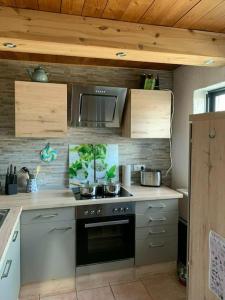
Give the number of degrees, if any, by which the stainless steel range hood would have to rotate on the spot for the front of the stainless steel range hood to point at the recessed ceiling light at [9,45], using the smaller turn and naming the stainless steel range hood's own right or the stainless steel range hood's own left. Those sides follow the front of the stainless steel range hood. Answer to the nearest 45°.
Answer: approximately 45° to the stainless steel range hood's own right

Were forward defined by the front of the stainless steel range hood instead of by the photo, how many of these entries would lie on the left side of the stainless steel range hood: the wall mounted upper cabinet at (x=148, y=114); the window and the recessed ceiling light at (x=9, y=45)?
2

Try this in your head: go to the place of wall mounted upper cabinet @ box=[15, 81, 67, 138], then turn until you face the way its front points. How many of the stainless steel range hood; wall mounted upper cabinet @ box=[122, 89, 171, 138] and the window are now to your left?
3

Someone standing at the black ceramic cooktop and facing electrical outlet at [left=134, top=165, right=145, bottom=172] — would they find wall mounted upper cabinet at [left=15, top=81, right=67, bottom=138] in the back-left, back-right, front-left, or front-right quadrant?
back-left

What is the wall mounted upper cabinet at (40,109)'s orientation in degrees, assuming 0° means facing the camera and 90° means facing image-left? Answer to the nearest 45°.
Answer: approximately 0°
